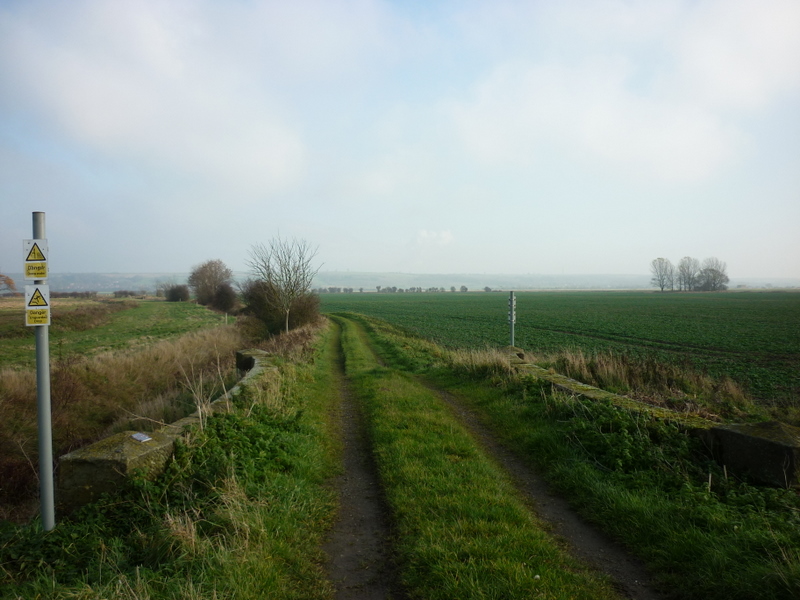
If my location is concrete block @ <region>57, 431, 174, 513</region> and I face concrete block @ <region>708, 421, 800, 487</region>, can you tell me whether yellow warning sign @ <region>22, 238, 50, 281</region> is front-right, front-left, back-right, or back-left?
back-right

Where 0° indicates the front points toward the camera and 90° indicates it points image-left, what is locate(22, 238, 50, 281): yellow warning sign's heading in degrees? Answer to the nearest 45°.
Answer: approximately 0°

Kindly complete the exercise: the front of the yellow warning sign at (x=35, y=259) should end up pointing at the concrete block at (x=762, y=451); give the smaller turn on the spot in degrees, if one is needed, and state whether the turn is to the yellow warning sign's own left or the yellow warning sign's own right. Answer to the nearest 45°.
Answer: approximately 45° to the yellow warning sign's own left
